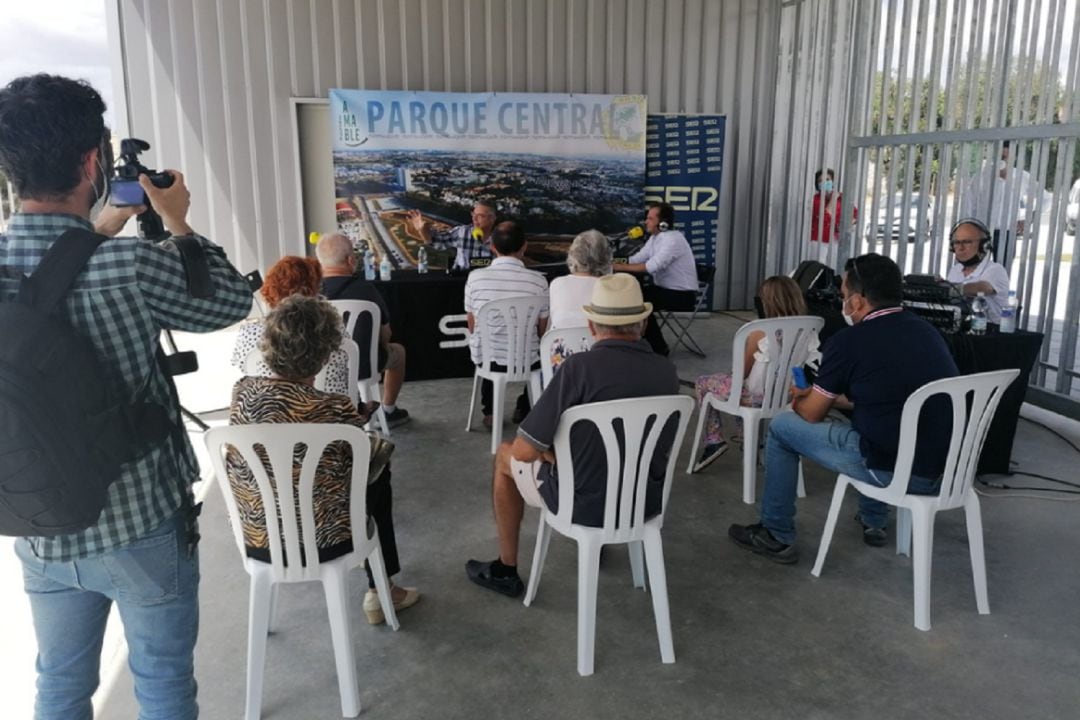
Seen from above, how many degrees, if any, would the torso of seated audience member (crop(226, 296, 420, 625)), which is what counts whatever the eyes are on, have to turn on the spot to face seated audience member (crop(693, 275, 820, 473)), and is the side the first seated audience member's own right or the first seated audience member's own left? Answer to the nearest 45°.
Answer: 0° — they already face them

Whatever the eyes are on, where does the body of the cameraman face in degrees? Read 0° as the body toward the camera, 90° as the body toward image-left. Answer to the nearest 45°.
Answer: approximately 225°

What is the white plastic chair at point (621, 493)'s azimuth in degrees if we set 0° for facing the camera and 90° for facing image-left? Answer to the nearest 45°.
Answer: approximately 135°

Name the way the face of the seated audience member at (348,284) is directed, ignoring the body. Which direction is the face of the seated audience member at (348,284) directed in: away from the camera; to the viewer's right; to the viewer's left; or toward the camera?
away from the camera

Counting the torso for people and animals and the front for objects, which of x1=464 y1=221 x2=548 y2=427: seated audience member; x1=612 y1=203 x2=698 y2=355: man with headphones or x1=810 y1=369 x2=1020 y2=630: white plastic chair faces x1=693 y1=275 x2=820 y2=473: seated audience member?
the white plastic chair

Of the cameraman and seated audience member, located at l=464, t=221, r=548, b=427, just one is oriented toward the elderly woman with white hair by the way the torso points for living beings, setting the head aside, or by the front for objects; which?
the cameraman

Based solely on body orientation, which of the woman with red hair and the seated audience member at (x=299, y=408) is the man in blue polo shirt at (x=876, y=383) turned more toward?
the woman with red hair

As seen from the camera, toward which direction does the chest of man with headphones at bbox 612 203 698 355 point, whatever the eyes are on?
to the viewer's left

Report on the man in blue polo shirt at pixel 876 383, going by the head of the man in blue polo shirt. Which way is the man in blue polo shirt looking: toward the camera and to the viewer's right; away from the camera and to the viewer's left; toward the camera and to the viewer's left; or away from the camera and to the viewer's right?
away from the camera and to the viewer's left

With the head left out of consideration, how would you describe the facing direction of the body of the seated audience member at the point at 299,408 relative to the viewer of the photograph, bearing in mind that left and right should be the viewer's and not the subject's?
facing away from the viewer and to the right of the viewer

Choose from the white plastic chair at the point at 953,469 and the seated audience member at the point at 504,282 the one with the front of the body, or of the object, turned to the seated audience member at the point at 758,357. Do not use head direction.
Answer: the white plastic chair

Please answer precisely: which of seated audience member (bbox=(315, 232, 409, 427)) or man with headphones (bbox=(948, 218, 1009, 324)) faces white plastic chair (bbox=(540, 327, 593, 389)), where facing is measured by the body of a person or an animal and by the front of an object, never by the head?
the man with headphones

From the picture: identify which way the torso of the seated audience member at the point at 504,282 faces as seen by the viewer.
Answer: away from the camera
